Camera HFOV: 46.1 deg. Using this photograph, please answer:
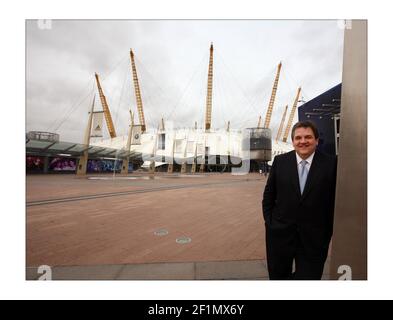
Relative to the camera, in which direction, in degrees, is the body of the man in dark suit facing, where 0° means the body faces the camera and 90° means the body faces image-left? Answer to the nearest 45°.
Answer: approximately 0°
